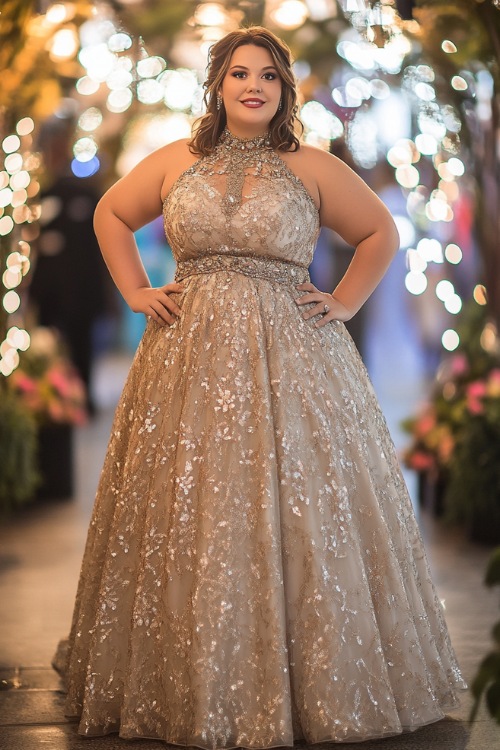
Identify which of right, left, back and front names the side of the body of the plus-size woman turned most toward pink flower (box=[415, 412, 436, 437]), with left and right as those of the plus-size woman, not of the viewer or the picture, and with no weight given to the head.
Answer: back

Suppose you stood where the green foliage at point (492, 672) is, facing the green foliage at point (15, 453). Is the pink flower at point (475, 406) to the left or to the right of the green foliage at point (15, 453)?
right

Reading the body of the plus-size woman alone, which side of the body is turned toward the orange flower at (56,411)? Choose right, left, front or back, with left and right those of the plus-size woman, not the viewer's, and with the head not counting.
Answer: back

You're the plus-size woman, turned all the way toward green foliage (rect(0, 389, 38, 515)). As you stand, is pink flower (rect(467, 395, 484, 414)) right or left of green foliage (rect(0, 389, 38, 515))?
right

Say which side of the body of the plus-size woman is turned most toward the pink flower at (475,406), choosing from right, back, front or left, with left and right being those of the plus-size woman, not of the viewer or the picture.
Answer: back

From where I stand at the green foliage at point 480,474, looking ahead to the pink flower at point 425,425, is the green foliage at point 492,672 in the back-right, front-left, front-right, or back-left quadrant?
back-left

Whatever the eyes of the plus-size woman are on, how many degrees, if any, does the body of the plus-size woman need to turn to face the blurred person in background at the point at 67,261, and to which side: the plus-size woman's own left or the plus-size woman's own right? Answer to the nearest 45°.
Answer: approximately 180°

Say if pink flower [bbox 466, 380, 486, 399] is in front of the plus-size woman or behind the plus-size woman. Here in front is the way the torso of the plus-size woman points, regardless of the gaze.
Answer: behind

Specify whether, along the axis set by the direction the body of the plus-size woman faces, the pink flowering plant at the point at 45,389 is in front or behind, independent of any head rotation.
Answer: behind

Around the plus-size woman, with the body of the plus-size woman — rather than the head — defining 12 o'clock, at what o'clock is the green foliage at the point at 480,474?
The green foliage is roughly at 7 o'clock from the plus-size woman.

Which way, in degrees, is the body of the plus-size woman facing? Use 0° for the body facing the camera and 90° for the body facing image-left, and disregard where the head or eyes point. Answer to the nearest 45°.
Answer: approximately 0°
